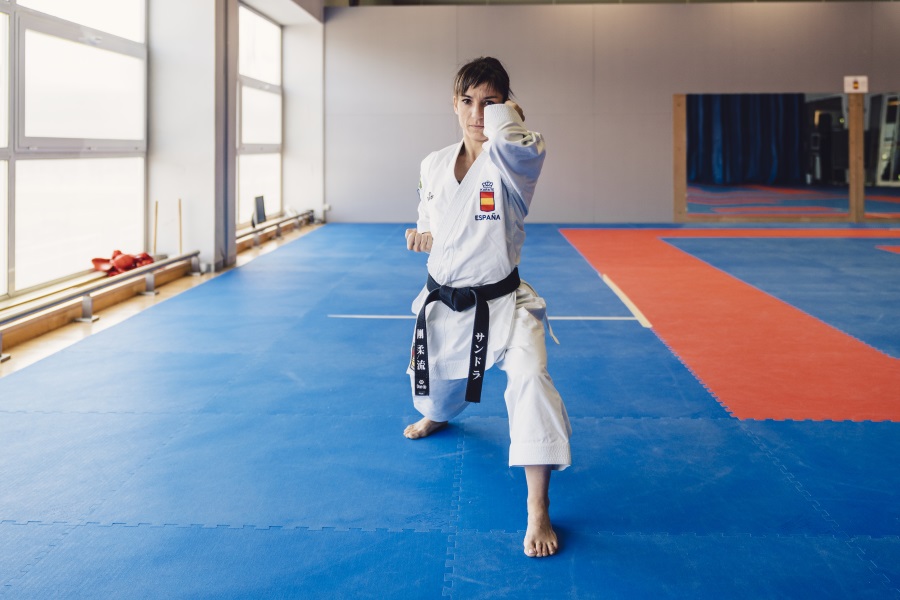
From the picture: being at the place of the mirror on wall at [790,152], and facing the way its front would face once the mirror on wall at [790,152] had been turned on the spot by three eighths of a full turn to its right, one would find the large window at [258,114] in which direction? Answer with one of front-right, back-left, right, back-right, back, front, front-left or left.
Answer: left

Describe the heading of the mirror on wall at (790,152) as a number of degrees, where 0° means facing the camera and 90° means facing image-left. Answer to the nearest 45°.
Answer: approximately 0°

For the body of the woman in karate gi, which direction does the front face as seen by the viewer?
toward the camera

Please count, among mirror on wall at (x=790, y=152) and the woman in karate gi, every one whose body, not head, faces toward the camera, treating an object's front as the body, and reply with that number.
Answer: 2

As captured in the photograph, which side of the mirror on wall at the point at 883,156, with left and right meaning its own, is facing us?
front

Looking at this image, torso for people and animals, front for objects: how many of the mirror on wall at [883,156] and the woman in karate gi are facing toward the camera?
2

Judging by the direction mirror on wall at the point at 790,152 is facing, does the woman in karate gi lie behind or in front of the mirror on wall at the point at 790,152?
in front

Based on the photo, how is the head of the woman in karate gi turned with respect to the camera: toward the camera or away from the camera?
toward the camera

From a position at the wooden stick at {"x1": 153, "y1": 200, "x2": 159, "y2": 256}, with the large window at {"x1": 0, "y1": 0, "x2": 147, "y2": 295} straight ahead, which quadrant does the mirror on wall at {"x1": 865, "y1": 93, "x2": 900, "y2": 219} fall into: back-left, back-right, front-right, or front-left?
back-left

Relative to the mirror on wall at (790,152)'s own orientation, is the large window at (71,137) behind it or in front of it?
in front
